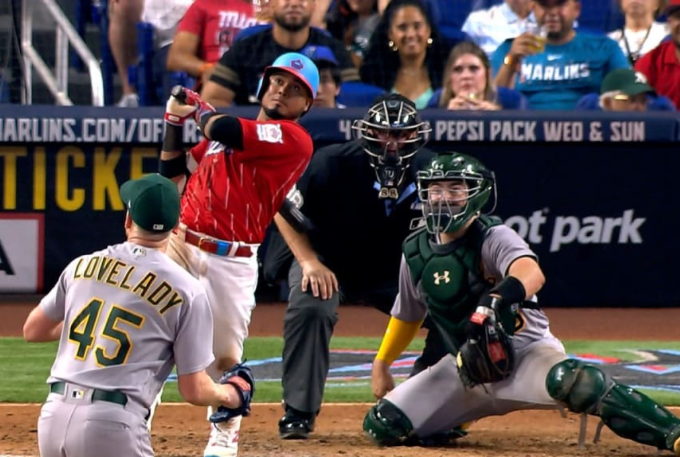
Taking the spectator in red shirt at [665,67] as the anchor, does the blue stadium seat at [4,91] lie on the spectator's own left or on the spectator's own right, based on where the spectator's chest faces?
on the spectator's own right

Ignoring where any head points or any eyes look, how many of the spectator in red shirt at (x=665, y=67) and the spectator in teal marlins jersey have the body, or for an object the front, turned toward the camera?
2

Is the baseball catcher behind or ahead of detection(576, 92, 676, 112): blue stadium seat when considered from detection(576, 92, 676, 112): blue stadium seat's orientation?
ahead

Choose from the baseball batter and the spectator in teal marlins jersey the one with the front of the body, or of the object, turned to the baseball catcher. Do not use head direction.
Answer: the spectator in teal marlins jersey

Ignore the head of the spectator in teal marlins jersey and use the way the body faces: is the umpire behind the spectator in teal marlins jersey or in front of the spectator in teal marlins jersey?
in front

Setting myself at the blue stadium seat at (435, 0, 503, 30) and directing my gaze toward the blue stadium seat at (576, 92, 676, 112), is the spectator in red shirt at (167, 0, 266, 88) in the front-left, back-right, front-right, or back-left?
back-right

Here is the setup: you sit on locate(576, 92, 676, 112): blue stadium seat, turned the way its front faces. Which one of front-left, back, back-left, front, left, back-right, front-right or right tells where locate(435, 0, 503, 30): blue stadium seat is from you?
right

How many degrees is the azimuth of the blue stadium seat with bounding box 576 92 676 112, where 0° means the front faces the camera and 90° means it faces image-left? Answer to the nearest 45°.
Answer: approximately 0°
